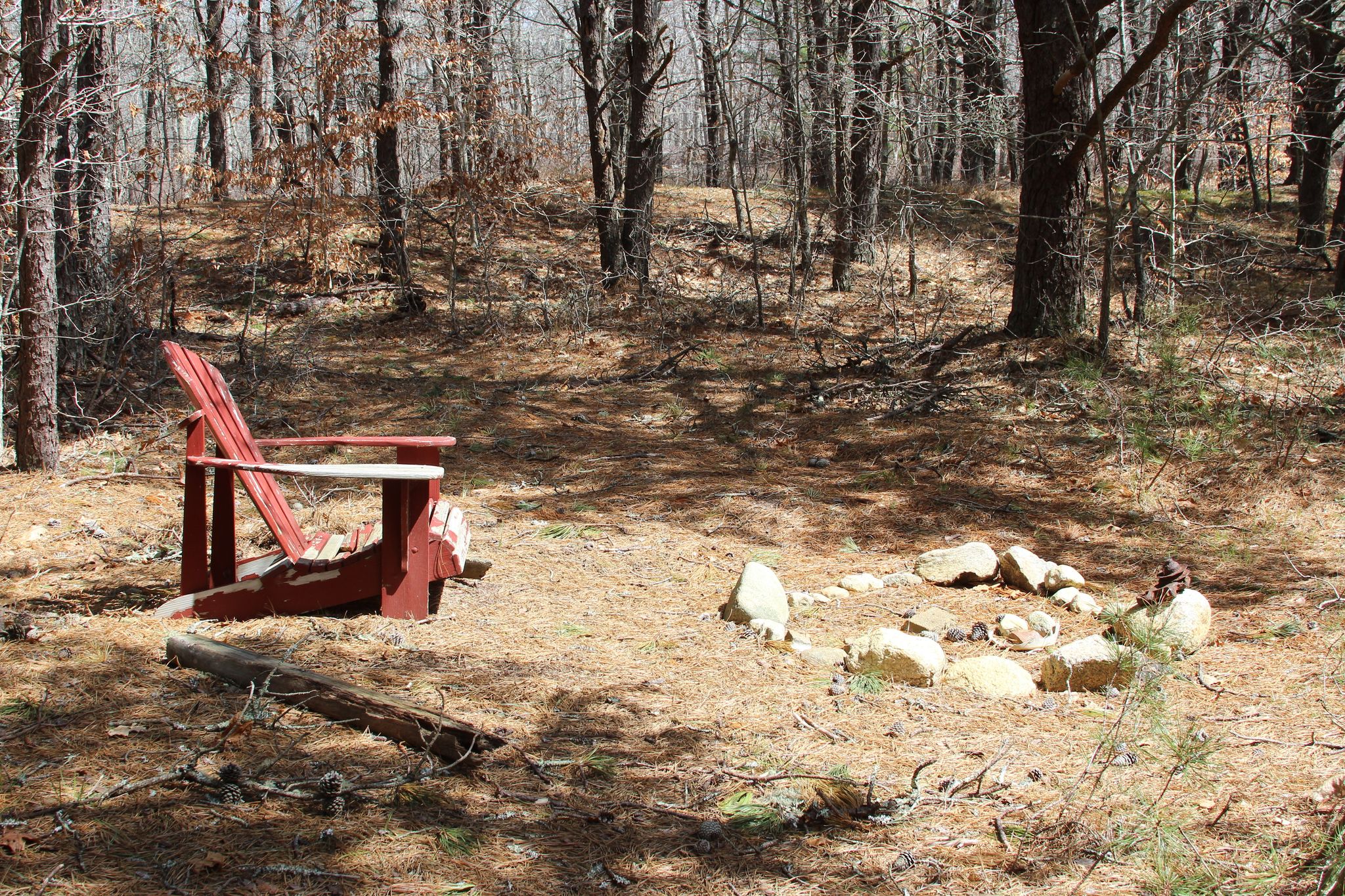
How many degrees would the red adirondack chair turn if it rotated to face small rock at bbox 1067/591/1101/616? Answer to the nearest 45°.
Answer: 0° — it already faces it

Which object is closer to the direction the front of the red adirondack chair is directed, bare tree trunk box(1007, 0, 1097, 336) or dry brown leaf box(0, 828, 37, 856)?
the bare tree trunk

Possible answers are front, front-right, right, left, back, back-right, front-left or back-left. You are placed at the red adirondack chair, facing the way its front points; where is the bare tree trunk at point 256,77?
left

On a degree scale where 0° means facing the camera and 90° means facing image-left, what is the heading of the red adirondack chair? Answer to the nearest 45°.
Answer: approximately 270°

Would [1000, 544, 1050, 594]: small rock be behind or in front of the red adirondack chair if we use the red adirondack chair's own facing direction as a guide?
in front

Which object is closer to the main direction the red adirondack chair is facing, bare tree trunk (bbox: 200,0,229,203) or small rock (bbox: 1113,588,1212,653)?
the small rock

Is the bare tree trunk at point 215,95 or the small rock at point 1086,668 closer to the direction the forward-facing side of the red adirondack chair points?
the small rock

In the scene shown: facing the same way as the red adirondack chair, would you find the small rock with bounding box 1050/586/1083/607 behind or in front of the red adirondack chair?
in front

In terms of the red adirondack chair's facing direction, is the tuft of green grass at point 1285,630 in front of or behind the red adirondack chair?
in front

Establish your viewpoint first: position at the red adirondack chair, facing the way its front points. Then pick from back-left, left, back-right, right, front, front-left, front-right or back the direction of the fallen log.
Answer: right

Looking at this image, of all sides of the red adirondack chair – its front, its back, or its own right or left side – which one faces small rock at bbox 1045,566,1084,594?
front
